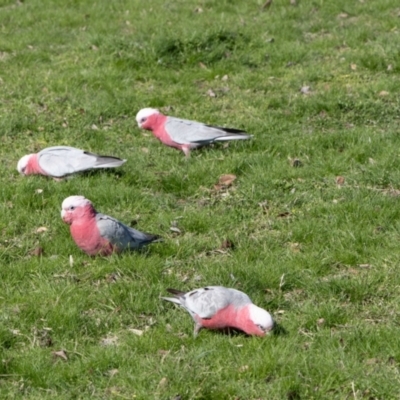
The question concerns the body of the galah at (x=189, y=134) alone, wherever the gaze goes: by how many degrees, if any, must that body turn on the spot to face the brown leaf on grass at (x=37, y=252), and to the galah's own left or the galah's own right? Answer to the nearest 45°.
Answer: approximately 45° to the galah's own left

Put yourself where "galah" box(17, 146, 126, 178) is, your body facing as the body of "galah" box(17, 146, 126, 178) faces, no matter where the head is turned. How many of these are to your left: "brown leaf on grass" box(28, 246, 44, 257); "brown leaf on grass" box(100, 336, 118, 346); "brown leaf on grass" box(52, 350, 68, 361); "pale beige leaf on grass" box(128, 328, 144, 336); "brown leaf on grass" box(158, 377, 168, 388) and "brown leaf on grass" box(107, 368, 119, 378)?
6

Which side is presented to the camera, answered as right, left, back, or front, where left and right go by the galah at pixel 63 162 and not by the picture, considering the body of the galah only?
left

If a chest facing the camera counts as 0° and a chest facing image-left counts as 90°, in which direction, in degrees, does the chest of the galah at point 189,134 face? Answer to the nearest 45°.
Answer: approximately 90°

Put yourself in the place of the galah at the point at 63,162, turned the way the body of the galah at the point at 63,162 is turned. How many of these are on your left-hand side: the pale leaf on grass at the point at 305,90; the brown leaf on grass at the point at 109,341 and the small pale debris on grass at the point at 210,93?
1

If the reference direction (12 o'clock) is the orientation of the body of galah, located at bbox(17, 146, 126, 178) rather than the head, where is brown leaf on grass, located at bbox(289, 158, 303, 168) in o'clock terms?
The brown leaf on grass is roughly at 6 o'clock from the galah.

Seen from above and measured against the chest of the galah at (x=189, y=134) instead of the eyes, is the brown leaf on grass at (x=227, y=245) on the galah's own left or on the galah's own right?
on the galah's own left

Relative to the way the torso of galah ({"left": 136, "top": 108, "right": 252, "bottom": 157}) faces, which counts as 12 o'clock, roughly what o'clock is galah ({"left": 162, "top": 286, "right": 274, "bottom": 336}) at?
galah ({"left": 162, "top": 286, "right": 274, "bottom": 336}) is roughly at 9 o'clock from galah ({"left": 136, "top": 108, "right": 252, "bottom": 157}).

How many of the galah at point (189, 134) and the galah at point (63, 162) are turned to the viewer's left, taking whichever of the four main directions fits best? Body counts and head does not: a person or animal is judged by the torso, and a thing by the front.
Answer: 2

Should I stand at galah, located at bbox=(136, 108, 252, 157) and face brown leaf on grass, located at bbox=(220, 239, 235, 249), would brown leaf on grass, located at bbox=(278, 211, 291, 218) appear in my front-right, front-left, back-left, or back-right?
front-left

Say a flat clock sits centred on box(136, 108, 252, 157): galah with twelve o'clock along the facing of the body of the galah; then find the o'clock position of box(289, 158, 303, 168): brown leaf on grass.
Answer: The brown leaf on grass is roughly at 7 o'clock from the galah.

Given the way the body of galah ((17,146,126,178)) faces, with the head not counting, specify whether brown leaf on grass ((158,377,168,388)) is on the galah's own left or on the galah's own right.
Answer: on the galah's own left

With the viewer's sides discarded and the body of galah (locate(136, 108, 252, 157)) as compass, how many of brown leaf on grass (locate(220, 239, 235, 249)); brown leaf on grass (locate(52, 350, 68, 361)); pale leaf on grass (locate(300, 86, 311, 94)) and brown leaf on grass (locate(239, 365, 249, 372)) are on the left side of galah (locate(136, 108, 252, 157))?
3

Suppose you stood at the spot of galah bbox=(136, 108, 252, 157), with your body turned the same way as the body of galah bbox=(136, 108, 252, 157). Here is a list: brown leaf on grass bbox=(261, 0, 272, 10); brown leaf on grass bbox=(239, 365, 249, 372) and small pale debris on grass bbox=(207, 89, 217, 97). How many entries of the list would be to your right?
2

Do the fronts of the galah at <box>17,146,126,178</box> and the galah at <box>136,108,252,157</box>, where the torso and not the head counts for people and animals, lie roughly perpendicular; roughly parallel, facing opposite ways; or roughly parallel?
roughly parallel

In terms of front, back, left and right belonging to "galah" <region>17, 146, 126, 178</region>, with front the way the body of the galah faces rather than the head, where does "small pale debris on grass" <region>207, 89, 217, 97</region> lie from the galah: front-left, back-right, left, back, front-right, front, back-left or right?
back-right

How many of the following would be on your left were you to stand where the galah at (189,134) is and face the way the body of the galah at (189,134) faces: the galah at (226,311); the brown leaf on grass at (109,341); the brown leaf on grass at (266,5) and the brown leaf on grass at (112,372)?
3

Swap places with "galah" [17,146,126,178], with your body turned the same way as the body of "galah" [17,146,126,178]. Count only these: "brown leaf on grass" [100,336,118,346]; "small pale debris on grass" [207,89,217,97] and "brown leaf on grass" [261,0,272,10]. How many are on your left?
1

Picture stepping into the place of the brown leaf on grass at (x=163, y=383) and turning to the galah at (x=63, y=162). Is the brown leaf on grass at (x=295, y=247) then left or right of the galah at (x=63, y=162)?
right

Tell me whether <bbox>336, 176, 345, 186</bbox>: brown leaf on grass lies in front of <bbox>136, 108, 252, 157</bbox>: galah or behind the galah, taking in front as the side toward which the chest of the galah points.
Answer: behind
